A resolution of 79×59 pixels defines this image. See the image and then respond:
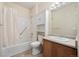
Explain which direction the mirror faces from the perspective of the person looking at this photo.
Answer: facing the viewer and to the left of the viewer

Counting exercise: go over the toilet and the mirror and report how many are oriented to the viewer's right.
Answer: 0

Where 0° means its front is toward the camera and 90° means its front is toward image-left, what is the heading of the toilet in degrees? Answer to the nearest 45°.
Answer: approximately 45°
